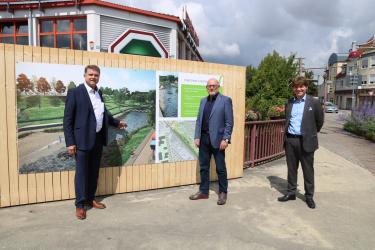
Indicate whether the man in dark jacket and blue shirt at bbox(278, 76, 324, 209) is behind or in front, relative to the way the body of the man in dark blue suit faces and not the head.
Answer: in front

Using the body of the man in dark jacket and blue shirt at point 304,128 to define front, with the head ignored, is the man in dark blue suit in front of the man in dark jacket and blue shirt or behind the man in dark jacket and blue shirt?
in front

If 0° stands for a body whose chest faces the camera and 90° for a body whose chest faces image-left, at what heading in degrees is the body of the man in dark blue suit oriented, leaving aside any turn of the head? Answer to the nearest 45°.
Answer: approximately 315°

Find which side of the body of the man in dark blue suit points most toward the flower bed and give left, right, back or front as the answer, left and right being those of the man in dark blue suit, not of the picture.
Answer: left

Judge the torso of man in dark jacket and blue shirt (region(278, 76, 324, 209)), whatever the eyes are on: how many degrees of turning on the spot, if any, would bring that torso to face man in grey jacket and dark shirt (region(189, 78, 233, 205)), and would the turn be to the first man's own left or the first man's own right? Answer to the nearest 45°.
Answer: approximately 45° to the first man's own right

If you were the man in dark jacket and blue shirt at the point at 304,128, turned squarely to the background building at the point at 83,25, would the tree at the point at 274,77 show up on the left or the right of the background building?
right

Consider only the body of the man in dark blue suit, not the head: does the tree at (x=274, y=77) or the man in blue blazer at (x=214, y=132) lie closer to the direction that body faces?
the man in blue blazer

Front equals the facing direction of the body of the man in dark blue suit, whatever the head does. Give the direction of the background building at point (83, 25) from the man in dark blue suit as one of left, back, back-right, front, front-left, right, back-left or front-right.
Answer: back-left

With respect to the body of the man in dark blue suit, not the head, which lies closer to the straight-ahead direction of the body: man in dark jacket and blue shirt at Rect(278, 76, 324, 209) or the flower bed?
the man in dark jacket and blue shirt

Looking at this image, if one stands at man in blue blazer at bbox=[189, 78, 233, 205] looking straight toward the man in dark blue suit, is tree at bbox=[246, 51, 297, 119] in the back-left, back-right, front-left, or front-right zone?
back-right
